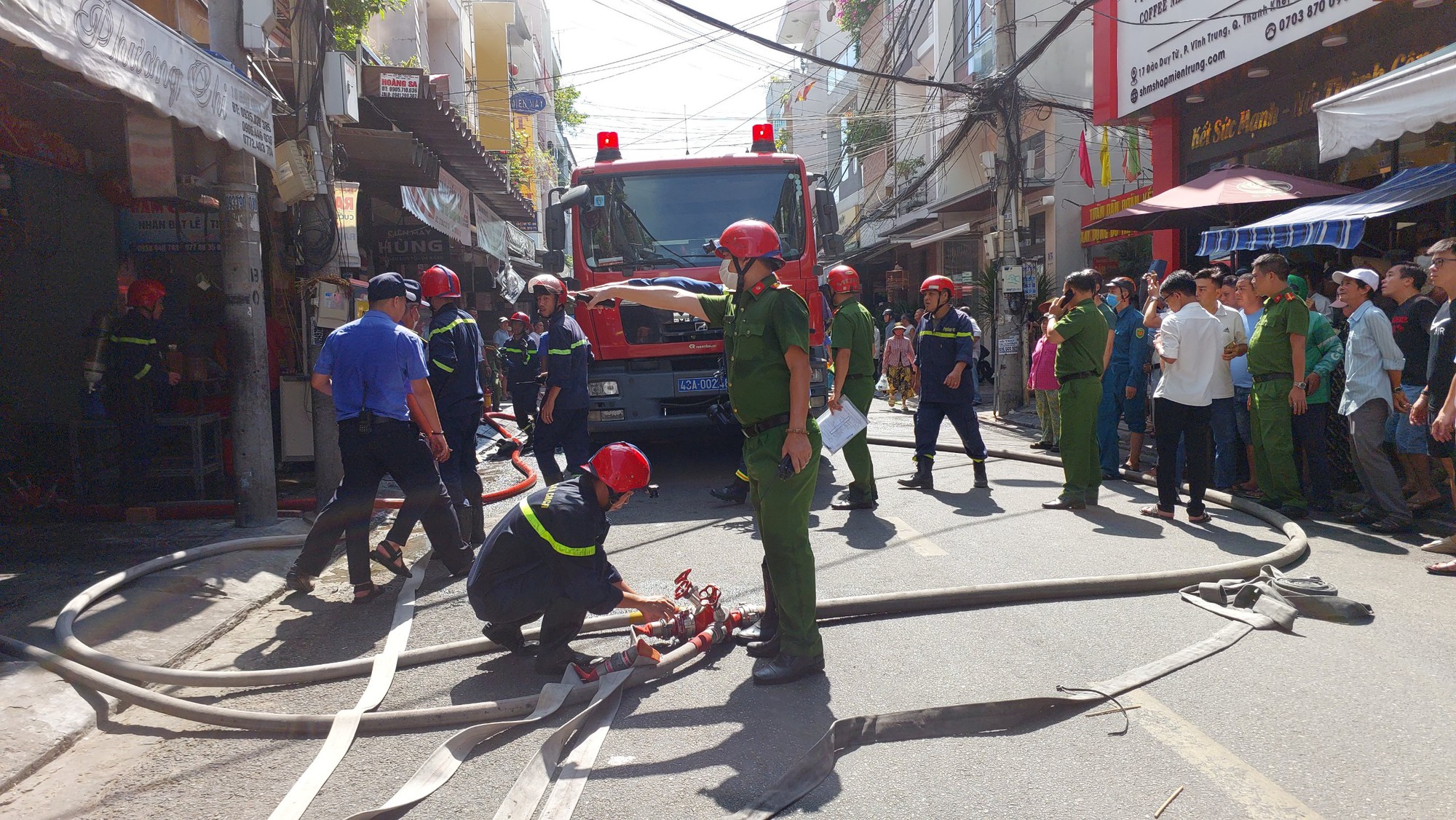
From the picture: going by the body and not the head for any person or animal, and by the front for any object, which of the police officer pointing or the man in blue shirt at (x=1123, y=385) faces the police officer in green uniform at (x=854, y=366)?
the man in blue shirt

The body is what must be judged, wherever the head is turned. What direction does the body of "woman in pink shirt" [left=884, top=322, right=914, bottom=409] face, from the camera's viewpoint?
toward the camera

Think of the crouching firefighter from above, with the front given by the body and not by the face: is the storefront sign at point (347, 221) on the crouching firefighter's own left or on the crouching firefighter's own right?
on the crouching firefighter's own left

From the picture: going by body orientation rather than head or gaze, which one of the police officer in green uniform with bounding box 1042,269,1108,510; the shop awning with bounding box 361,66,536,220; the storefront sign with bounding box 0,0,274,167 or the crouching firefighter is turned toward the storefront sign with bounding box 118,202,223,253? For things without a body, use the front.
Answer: the police officer in green uniform

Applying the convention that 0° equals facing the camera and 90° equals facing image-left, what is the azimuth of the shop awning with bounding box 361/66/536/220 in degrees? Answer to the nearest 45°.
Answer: approximately 270°

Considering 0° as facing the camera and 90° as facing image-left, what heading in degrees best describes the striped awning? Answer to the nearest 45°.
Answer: approximately 45°

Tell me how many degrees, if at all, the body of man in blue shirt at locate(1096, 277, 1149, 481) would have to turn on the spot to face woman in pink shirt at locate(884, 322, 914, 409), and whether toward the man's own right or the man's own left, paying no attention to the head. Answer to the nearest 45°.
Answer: approximately 90° to the man's own right

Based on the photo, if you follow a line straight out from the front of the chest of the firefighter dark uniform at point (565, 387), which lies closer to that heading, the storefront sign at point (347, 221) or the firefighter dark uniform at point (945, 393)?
the storefront sign

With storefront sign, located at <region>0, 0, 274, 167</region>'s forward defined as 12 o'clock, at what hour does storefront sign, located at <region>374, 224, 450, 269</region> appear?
storefront sign, located at <region>374, 224, 450, 269</region> is roughly at 8 o'clock from storefront sign, located at <region>0, 0, 274, 167</region>.

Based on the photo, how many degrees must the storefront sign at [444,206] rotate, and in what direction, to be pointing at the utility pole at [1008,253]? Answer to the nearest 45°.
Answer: approximately 45° to its left

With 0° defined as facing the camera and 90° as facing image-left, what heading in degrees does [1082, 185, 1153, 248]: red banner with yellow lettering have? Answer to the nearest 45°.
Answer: approximately 45°

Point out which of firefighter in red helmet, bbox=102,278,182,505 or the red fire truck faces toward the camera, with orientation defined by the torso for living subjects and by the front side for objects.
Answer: the red fire truck

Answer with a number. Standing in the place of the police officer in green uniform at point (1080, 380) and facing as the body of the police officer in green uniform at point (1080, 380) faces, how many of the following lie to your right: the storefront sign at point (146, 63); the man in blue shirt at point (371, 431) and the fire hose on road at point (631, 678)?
0

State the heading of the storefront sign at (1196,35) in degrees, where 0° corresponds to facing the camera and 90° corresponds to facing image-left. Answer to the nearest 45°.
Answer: approximately 45°

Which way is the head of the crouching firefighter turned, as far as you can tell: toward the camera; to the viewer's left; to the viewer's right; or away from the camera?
to the viewer's right

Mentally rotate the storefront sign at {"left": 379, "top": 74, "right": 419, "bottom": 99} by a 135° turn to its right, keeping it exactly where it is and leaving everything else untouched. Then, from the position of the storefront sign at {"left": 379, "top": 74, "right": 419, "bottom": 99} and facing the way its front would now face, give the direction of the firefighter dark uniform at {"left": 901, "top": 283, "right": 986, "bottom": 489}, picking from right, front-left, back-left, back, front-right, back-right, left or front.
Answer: back

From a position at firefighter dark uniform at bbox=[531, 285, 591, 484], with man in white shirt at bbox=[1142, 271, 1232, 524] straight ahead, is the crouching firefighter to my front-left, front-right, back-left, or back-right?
front-right
